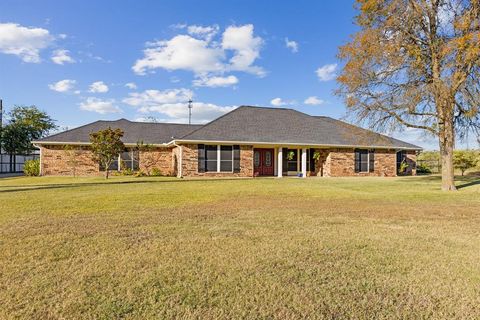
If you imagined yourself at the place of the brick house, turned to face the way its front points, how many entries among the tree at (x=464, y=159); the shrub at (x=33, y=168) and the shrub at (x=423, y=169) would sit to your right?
1

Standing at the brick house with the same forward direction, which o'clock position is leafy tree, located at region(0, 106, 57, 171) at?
The leafy tree is roughly at 4 o'clock from the brick house.

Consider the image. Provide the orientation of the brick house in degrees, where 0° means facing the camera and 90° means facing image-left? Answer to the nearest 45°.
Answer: approximately 0°

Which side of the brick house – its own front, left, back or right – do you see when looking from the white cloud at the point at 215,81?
back

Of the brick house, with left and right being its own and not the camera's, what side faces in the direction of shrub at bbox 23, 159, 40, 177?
right

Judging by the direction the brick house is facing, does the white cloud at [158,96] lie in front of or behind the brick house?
behind

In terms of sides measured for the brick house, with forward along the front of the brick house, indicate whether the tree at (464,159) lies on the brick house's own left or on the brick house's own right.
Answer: on the brick house's own left
